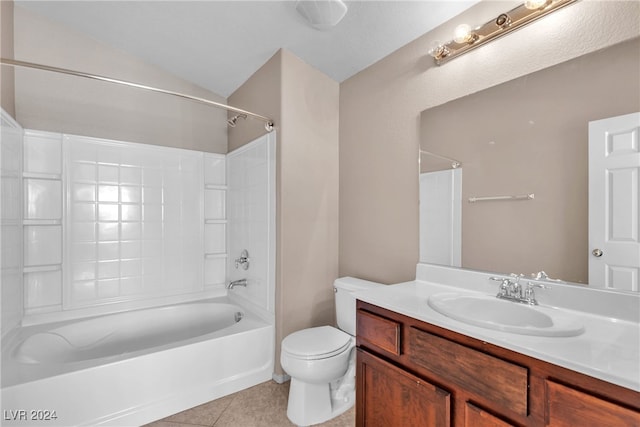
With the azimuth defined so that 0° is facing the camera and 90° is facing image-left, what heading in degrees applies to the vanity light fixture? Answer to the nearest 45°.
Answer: approximately 45°

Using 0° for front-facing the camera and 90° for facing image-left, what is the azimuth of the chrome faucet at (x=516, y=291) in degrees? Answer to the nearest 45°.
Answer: approximately 45°

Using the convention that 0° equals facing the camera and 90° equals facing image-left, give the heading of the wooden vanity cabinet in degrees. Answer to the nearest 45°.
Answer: approximately 45°

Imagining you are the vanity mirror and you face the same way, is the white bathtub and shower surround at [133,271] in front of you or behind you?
in front

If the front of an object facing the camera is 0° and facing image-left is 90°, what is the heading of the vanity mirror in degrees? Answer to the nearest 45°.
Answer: approximately 45°

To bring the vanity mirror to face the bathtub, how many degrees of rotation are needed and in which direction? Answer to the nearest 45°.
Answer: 0° — it already faces it

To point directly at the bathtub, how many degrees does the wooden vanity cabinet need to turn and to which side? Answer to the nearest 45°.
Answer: approximately 45° to its right
